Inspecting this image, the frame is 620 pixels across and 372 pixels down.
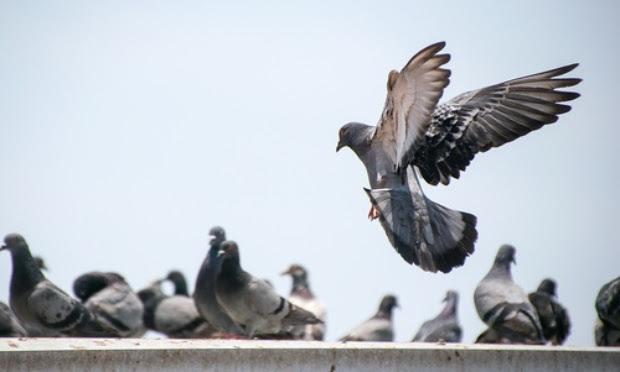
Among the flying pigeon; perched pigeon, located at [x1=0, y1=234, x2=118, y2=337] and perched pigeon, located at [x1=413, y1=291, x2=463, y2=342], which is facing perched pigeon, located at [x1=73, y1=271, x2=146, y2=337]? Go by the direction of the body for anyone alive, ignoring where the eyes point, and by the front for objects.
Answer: the flying pigeon

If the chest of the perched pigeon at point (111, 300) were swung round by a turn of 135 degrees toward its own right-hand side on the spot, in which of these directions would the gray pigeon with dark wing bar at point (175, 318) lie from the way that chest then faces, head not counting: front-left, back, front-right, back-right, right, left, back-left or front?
front

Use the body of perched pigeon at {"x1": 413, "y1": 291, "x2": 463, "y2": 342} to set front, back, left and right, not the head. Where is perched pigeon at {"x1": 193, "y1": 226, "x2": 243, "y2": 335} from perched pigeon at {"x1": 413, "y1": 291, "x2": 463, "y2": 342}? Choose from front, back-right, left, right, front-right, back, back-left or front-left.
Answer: back

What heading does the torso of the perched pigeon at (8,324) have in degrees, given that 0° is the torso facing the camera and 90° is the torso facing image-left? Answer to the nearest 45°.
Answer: approximately 90°

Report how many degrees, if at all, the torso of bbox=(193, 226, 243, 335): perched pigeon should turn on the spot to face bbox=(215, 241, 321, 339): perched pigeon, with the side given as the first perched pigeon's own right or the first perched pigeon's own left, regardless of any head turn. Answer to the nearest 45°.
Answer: approximately 135° to the first perched pigeon's own left

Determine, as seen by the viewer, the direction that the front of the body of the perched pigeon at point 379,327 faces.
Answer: to the viewer's right

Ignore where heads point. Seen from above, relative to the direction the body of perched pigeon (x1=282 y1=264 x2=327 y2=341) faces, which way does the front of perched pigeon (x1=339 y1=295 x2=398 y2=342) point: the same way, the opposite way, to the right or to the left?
the opposite way

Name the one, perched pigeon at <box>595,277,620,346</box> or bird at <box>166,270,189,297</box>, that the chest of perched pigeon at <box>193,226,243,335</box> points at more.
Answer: the bird
